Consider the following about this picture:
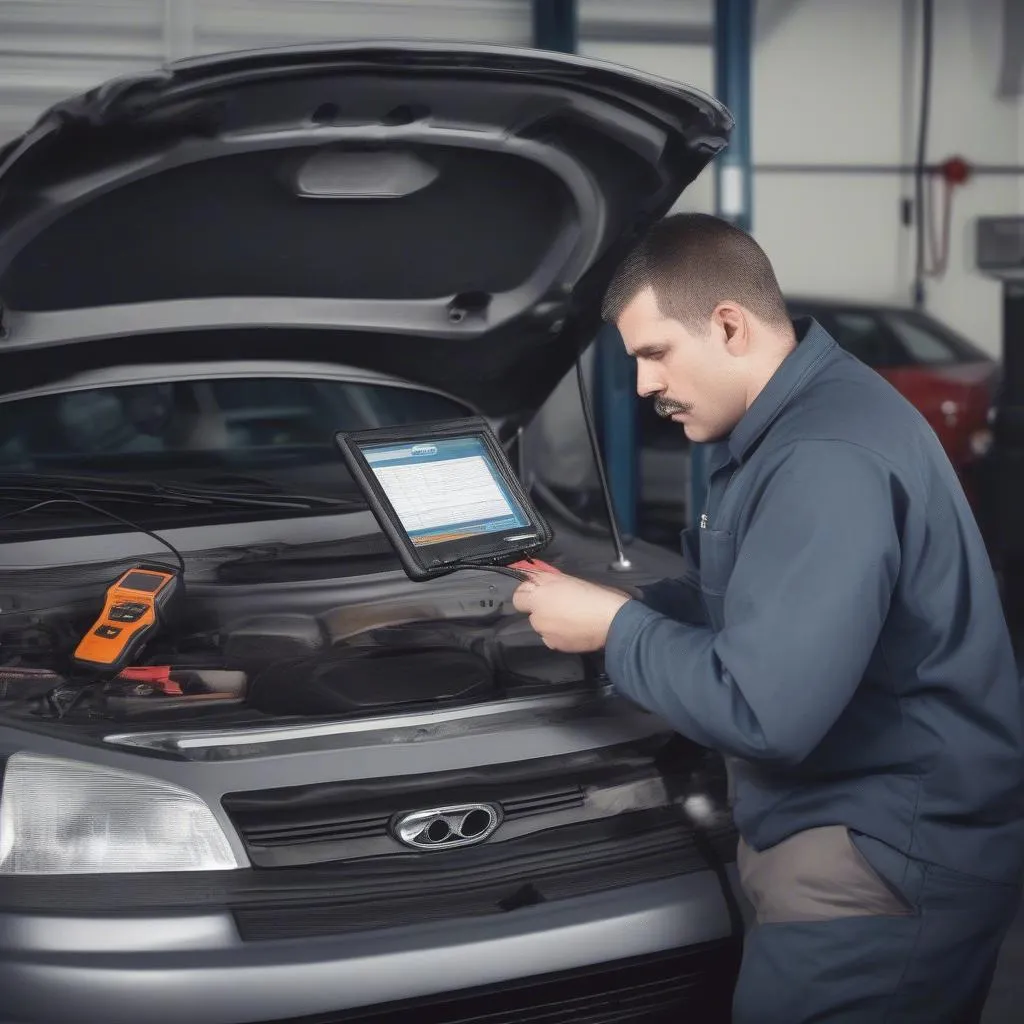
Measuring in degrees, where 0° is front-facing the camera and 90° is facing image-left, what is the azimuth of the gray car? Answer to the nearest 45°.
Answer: approximately 315°

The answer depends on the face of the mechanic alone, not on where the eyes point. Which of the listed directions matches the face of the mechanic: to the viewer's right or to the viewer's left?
to the viewer's left

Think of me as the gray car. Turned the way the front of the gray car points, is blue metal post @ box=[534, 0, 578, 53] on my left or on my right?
on my left

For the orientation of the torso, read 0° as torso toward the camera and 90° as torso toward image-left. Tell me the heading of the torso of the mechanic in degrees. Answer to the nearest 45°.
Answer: approximately 90°

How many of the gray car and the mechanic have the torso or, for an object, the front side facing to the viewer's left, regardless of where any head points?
1

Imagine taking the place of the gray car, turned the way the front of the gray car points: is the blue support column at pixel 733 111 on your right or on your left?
on your left

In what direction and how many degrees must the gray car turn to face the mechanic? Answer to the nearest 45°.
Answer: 0° — it already faces them

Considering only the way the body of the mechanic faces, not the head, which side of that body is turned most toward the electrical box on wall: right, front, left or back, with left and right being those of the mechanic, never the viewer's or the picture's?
right

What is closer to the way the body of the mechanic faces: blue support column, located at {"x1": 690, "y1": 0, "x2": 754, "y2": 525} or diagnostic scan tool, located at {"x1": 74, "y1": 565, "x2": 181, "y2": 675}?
the diagnostic scan tool

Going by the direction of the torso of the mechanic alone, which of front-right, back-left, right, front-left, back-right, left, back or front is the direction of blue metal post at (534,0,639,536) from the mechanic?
right

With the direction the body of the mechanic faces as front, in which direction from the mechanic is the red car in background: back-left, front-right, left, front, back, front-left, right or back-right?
right

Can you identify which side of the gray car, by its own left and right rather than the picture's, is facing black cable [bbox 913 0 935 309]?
left

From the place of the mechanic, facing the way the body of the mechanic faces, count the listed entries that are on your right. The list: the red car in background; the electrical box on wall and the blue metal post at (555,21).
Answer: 3

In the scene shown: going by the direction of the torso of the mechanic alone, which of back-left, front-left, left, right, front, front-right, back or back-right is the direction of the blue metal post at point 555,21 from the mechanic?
right
